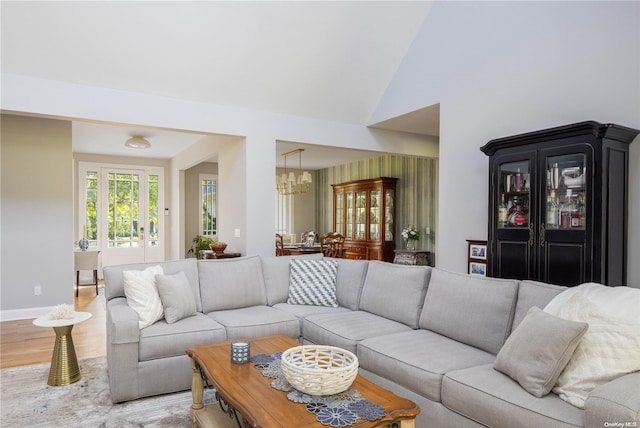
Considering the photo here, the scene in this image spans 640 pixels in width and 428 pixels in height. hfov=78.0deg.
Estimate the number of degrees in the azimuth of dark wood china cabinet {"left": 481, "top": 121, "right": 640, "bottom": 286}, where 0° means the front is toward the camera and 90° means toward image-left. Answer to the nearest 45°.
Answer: approximately 45°

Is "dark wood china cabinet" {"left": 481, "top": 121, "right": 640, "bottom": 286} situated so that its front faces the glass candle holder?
yes

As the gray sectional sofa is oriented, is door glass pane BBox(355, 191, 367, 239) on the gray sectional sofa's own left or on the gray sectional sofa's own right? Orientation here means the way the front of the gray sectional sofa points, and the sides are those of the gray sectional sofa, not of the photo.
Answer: on the gray sectional sofa's own right

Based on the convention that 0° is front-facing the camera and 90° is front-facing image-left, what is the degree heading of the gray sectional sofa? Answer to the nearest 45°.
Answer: approximately 45°

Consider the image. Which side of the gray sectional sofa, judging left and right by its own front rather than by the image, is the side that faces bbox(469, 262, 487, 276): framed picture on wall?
back

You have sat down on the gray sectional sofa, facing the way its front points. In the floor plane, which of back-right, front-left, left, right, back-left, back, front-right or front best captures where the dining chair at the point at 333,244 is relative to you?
back-right

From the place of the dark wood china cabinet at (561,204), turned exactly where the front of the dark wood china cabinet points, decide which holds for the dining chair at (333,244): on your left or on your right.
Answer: on your right

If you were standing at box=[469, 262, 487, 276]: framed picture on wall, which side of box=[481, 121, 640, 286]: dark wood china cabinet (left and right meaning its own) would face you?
right
